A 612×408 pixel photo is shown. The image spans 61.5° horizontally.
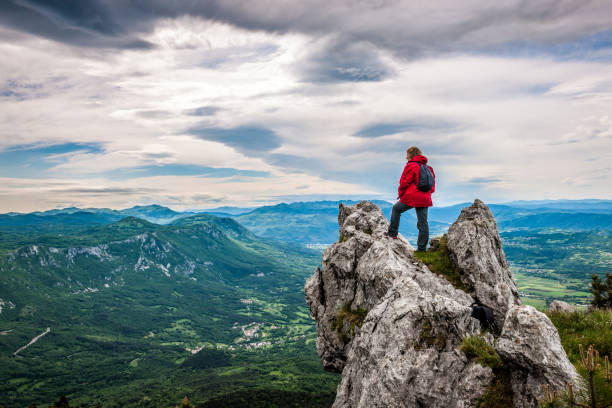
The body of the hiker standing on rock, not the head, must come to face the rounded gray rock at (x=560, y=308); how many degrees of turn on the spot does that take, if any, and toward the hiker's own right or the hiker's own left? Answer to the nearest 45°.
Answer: approximately 135° to the hiker's own right

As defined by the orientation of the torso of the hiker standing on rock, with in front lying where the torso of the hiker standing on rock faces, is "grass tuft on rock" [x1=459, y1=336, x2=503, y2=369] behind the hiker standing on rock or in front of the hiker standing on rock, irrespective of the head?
behind

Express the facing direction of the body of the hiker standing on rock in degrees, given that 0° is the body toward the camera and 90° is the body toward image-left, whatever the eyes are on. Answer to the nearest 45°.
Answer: approximately 135°

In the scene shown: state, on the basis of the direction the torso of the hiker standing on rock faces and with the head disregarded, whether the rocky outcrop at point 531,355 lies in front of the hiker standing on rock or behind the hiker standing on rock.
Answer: behind

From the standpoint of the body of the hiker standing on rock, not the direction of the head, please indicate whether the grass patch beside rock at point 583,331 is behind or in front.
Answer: behind

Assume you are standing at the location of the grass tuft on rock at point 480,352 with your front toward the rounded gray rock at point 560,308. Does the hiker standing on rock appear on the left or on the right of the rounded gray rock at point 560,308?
left
